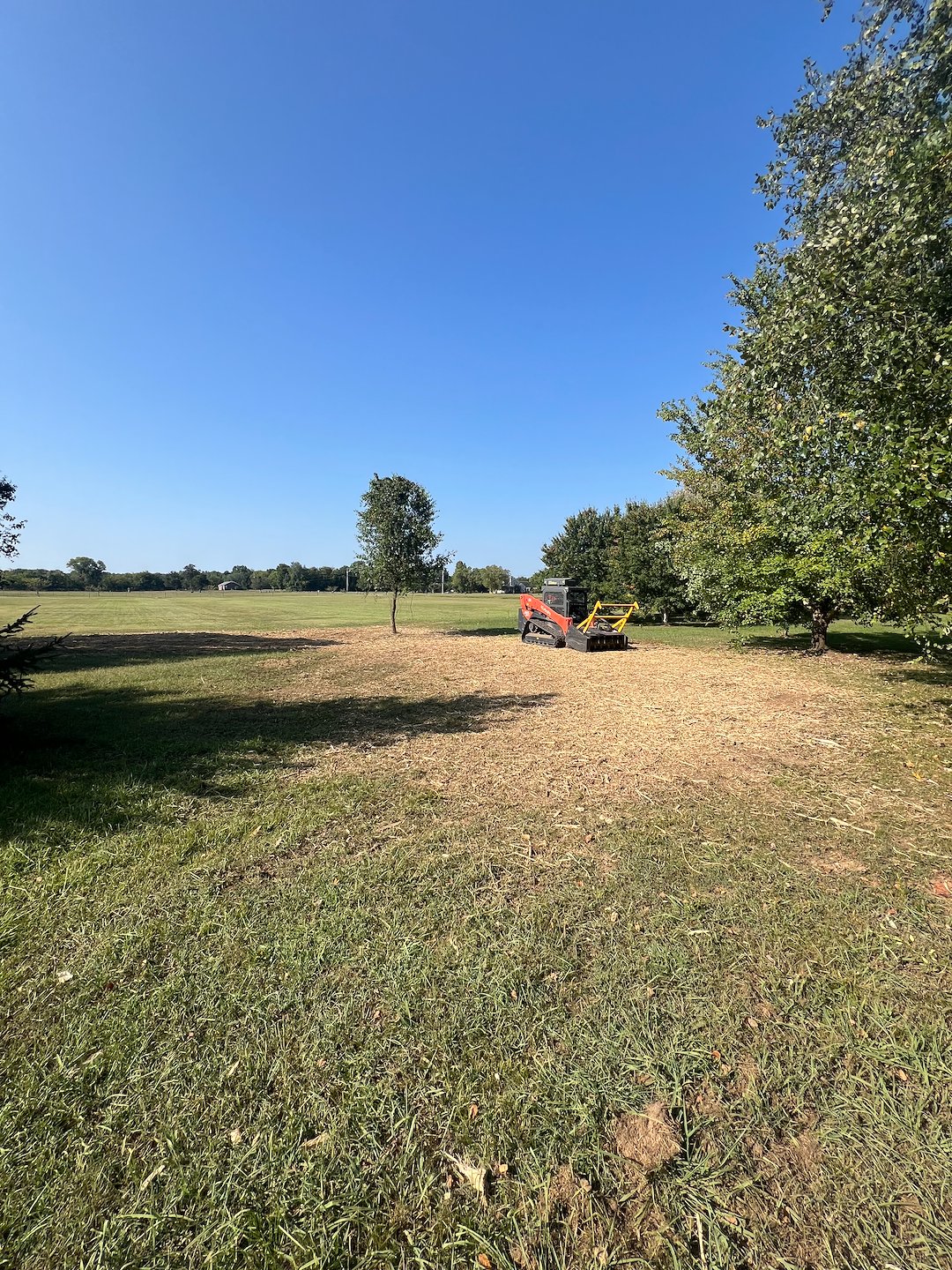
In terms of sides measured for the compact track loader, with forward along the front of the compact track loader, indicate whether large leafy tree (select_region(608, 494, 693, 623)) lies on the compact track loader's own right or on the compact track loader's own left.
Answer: on the compact track loader's own left

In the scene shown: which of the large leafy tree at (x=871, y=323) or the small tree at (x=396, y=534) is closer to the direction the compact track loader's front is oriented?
the large leafy tree

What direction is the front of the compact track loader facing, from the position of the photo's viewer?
facing the viewer and to the right of the viewer

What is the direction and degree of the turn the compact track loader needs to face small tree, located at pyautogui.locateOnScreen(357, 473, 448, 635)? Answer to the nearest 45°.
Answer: approximately 180°

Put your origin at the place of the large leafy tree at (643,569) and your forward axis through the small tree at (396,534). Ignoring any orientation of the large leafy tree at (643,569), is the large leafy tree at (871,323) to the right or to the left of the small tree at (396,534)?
left

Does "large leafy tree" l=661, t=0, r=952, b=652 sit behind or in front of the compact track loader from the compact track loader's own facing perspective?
in front

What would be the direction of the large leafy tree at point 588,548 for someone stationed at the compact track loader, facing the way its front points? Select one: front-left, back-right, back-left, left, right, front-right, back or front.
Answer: back-left
